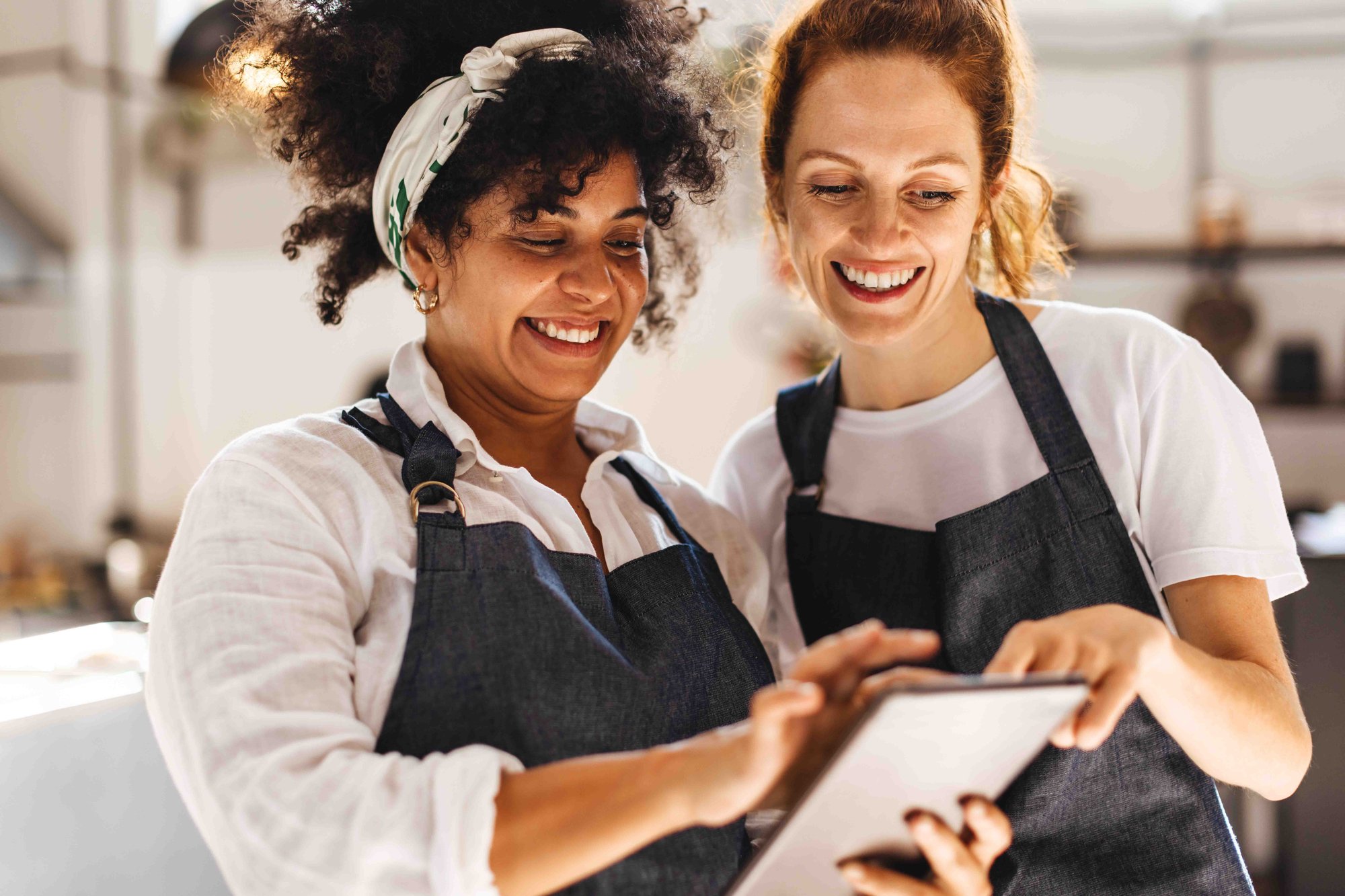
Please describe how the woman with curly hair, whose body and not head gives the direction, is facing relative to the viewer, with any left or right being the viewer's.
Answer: facing the viewer and to the right of the viewer

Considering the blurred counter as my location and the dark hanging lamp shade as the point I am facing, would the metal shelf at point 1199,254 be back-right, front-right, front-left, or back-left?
front-right

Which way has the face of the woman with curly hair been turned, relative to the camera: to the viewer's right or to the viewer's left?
to the viewer's right

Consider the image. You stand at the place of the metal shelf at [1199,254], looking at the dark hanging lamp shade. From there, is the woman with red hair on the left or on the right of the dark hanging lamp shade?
left

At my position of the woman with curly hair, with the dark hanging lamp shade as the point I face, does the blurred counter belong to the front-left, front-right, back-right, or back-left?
front-left
